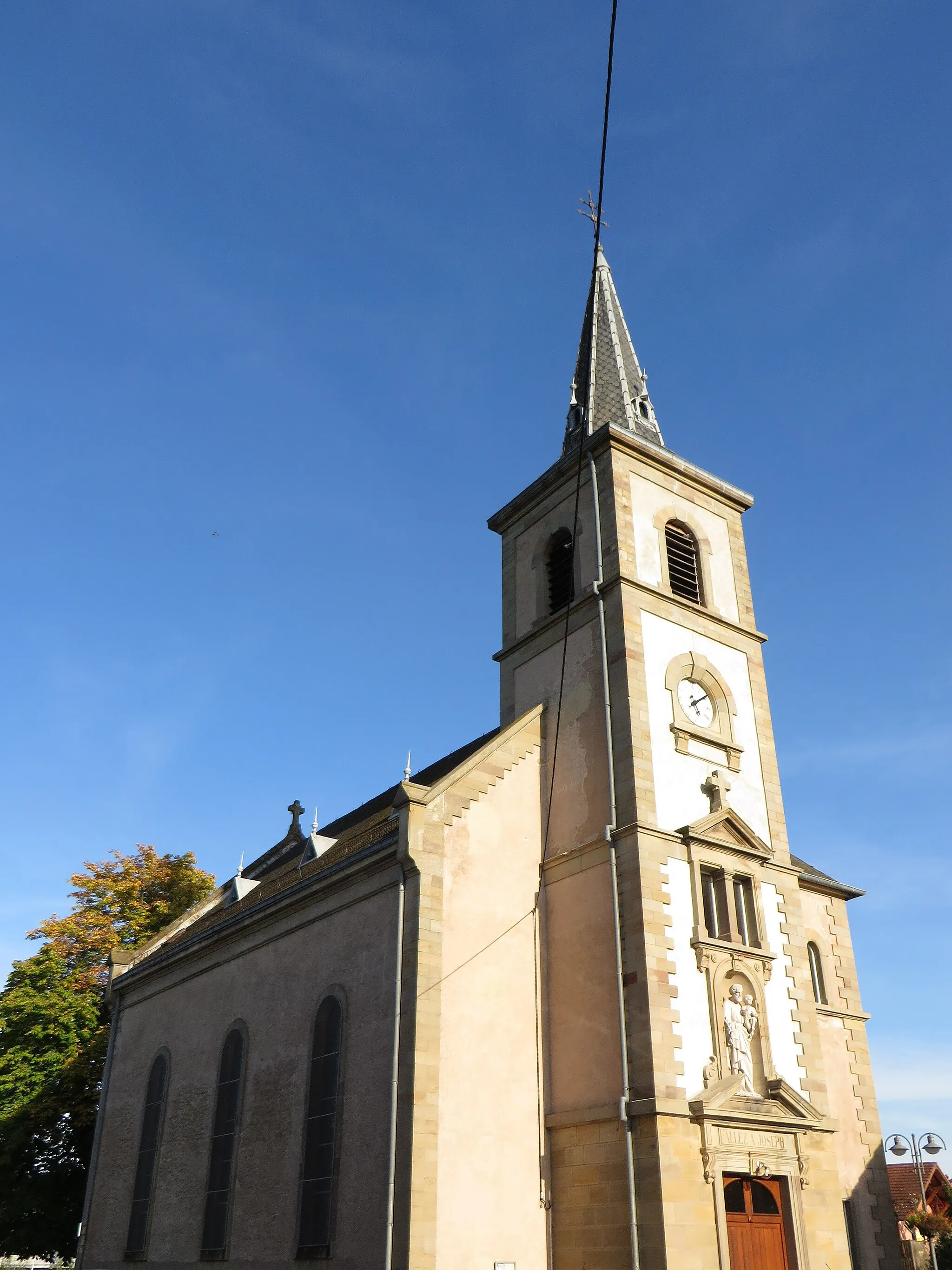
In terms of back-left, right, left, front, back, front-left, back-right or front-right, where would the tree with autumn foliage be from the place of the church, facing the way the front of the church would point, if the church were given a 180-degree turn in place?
front

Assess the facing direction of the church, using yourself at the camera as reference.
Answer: facing the viewer and to the right of the viewer
